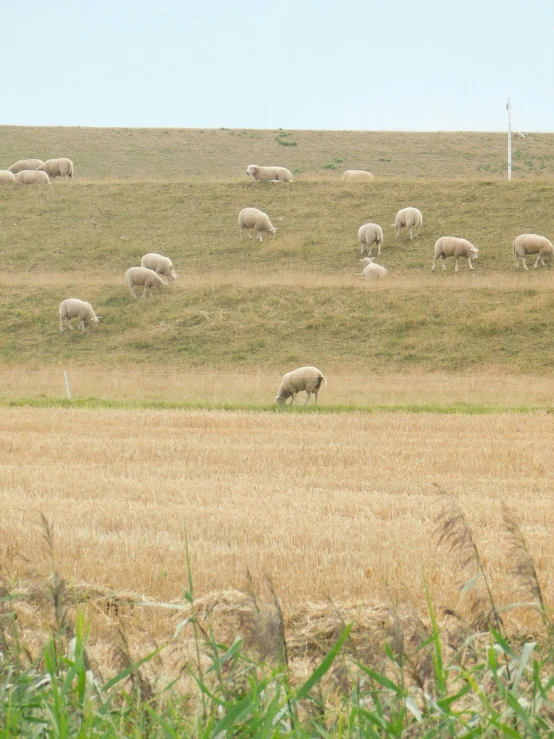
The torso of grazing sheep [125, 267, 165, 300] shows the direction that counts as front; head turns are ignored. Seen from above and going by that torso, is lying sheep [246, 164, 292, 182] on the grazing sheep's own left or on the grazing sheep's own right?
on the grazing sheep's own left

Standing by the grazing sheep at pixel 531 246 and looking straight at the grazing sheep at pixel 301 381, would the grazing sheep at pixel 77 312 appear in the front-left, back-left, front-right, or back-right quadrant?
front-right

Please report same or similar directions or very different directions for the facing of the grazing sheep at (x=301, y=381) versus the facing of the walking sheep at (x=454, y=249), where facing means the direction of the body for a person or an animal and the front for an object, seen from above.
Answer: very different directions

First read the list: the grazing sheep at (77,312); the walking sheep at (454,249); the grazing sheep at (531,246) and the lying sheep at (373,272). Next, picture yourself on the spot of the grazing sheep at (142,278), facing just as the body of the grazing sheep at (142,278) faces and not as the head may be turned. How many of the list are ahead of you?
3

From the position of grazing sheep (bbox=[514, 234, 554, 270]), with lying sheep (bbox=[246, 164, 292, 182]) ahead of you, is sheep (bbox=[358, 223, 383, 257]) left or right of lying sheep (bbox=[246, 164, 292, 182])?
left

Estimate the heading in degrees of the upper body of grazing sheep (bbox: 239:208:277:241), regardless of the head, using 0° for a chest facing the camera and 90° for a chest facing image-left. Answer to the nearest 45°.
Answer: approximately 270°

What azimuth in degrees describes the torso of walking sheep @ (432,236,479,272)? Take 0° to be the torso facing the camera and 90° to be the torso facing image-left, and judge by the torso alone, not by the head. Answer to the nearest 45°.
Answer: approximately 270°

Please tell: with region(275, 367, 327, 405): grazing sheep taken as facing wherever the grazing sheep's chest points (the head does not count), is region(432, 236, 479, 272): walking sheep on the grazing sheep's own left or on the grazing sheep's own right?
on the grazing sheep's own right

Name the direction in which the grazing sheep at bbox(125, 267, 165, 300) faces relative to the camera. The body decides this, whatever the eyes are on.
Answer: to the viewer's right

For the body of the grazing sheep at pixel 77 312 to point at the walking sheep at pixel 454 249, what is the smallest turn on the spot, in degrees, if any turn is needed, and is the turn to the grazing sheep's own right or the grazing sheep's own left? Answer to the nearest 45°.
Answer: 0° — it already faces it

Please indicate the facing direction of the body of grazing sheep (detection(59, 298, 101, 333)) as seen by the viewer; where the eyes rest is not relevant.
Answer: to the viewer's right

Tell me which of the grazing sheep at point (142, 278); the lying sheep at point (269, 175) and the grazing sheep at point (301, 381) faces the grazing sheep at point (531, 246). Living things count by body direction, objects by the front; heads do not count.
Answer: the grazing sheep at point (142, 278)

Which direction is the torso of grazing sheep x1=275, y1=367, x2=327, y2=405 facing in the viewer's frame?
to the viewer's left

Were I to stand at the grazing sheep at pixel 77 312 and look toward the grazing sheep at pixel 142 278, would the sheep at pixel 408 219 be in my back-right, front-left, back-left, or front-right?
front-right

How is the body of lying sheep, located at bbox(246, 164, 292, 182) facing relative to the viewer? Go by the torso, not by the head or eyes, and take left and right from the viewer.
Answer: facing to the left of the viewer
